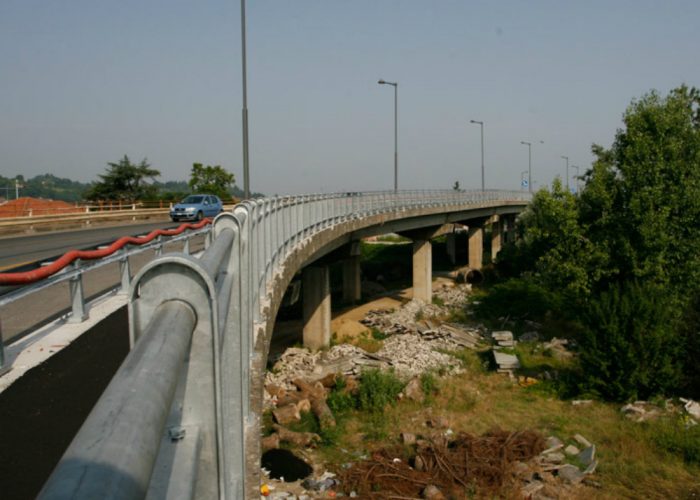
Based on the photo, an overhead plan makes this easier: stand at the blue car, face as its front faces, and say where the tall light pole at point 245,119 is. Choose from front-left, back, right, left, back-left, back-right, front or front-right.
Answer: front-left

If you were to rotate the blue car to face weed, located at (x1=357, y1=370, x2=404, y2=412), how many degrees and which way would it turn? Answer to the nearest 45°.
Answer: approximately 45° to its left

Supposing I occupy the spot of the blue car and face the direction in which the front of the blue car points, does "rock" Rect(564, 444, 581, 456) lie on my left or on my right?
on my left

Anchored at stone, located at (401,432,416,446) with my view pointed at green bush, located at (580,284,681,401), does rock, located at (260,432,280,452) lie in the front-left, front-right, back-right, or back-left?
back-left

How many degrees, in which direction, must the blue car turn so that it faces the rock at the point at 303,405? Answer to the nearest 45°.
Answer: approximately 45° to its left

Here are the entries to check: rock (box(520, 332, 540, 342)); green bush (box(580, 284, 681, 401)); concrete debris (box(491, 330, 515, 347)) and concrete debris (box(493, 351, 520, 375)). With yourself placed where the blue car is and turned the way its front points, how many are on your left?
4

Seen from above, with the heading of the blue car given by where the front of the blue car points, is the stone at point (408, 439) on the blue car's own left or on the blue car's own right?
on the blue car's own left

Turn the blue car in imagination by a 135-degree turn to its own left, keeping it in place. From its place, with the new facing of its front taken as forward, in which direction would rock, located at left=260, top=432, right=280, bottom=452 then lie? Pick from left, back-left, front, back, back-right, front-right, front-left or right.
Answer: right

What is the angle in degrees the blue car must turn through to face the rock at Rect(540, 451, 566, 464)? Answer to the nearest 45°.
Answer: approximately 45° to its left

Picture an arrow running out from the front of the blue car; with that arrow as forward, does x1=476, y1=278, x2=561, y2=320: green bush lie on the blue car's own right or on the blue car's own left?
on the blue car's own left

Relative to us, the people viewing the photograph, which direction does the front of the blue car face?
facing the viewer and to the left of the viewer

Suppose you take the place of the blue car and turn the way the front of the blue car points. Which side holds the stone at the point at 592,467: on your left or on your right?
on your left

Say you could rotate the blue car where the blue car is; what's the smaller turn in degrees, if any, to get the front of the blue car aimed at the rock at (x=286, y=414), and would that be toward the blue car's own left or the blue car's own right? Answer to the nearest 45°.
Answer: approximately 45° to the blue car's own left

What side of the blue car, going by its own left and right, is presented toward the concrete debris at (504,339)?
left

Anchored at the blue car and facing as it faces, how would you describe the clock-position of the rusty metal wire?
The rusty metal wire is roughly at 10 o'clock from the blue car.
